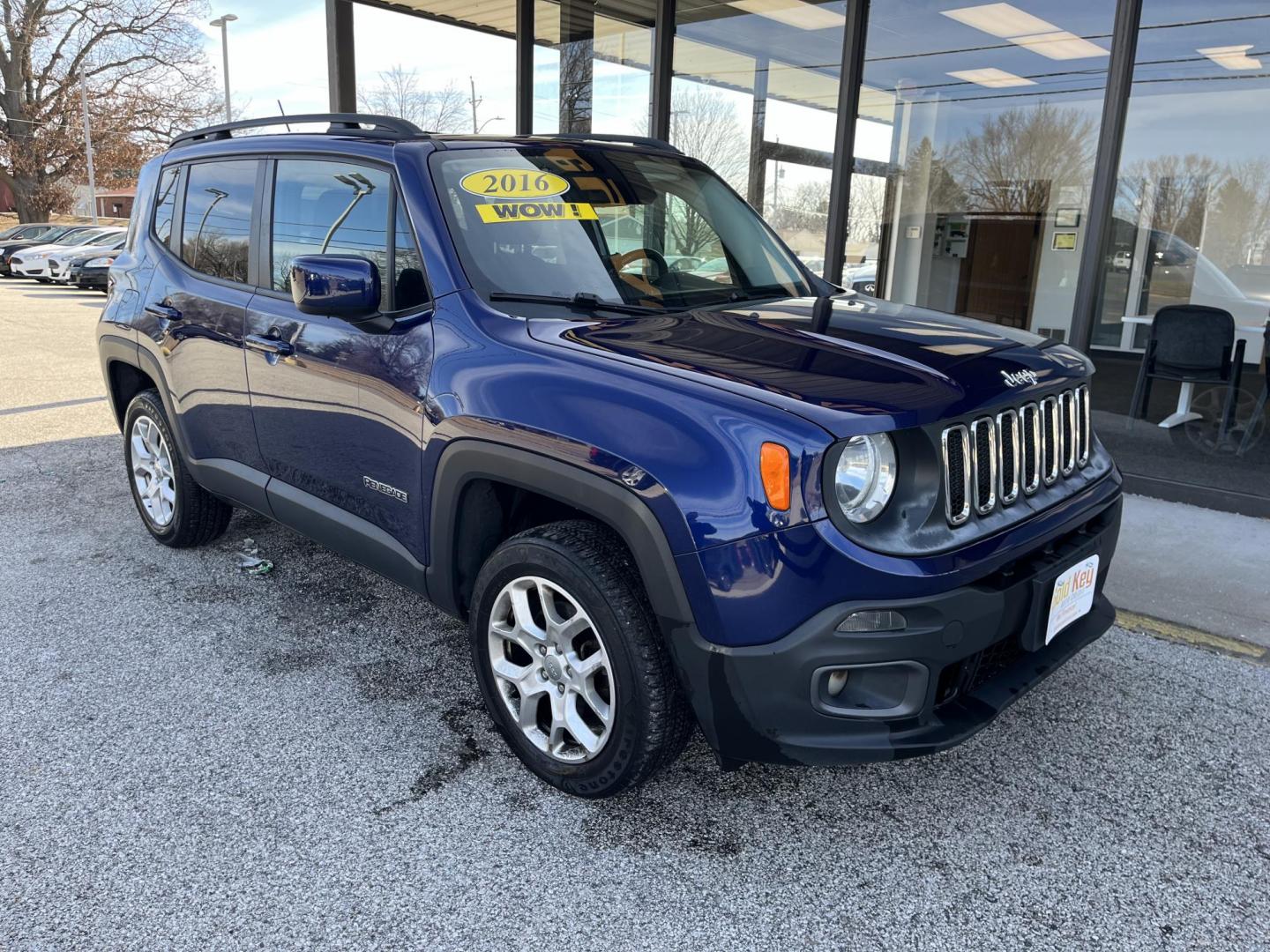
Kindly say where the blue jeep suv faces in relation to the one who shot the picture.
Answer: facing the viewer and to the right of the viewer

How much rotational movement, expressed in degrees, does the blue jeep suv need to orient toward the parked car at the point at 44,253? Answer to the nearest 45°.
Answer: approximately 180°

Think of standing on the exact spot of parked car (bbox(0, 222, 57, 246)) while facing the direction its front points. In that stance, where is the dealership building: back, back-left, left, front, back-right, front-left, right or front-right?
front-left

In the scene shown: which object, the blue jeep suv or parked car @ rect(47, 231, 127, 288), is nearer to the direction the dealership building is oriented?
the blue jeep suv

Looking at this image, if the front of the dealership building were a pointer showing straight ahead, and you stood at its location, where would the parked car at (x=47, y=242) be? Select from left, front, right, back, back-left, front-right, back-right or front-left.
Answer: right

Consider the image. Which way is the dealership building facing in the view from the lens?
facing the viewer and to the left of the viewer

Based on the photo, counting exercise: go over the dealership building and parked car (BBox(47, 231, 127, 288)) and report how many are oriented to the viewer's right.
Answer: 0

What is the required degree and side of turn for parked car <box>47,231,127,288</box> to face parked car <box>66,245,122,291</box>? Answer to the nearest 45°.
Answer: approximately 45° to its left
